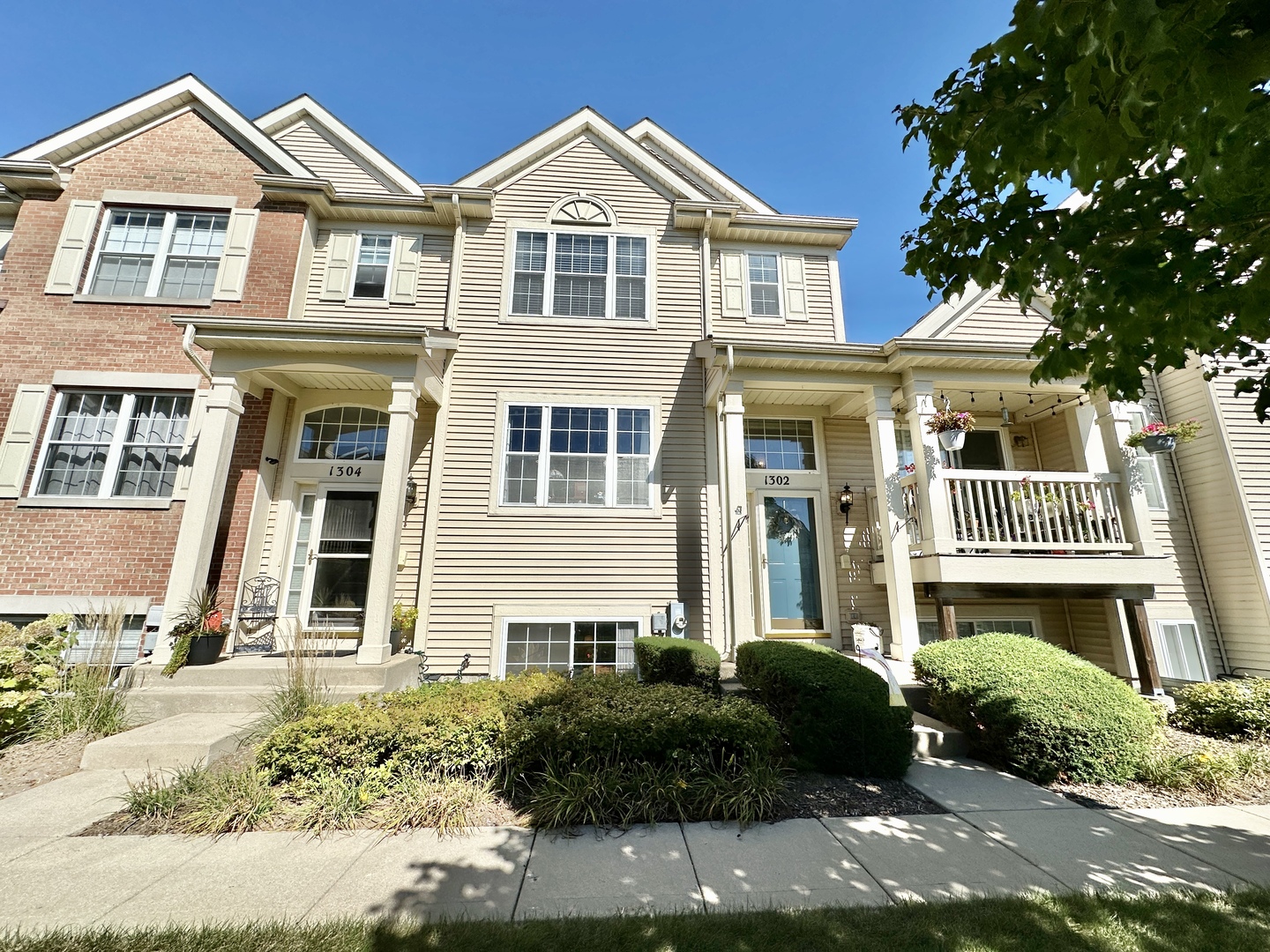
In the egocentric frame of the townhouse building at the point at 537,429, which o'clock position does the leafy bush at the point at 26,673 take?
The leafy bush is roughly at 2 o'clock from the townhouse building.

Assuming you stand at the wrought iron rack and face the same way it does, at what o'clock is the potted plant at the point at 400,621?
The potted plant is roughly at 10 o'clock from the wrought iron rack.

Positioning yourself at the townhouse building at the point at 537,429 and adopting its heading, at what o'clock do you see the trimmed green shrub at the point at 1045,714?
The trimmed green shrub is roughly at 10 o'clock from the townhouse building.

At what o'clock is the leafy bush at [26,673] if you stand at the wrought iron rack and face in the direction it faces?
The leafy bush is roughly at 2 o'clock from the wrought iron rack.

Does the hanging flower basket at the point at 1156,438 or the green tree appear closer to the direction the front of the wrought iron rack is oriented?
the green tree

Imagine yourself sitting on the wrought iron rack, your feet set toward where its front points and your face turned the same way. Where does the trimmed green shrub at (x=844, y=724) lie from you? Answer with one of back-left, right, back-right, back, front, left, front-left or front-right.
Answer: front-left

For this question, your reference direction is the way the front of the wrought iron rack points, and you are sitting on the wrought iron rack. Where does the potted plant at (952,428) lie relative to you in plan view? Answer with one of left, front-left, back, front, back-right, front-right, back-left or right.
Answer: front-left

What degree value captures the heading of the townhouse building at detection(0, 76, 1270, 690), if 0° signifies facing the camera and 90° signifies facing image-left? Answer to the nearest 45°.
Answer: approximately 0°

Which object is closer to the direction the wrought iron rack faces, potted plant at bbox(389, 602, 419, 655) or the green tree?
the green tree

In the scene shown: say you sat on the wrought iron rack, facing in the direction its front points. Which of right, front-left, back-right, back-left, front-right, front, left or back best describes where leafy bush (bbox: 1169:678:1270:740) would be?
front-left
